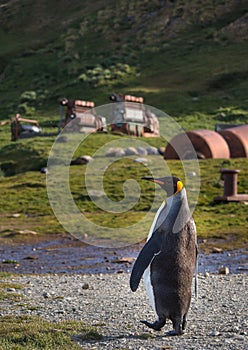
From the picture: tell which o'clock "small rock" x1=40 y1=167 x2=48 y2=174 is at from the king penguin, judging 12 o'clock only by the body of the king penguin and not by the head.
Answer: The small rock is roughly at 1 o'clock from the king penguin.

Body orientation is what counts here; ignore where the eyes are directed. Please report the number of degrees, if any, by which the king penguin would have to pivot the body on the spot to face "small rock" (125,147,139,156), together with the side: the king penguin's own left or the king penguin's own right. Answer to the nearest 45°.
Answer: approximately 45° to the king penguin's own right

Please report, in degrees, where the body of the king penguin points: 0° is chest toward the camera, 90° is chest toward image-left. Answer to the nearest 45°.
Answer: approximately 135°
